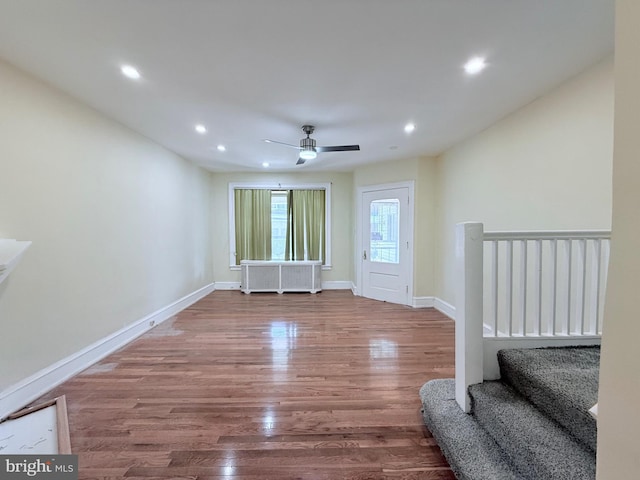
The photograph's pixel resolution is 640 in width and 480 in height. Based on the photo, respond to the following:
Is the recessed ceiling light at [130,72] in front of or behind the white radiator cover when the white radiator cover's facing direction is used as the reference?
in front

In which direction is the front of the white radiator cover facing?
toward the camera

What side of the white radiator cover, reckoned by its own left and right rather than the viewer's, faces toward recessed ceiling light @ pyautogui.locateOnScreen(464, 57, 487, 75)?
front

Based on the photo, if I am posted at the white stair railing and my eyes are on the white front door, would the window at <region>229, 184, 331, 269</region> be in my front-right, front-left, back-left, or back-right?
front-left

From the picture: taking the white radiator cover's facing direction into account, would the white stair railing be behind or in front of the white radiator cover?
in front

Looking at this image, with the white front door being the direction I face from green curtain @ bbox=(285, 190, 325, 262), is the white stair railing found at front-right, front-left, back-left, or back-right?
front-right

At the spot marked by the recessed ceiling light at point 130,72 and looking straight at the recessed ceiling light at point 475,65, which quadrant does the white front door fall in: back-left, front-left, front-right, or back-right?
front-left

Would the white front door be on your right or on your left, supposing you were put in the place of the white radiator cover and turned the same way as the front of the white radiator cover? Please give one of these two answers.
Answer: on your left

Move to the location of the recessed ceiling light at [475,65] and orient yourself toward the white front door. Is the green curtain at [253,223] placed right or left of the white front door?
left
